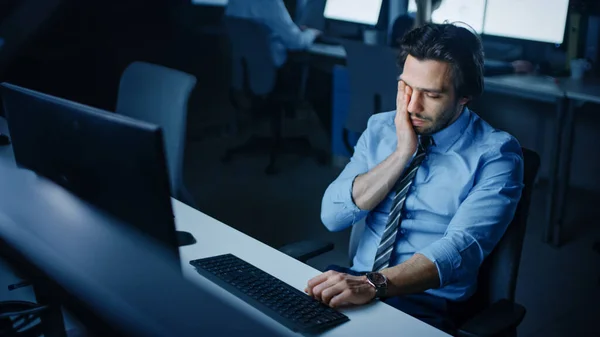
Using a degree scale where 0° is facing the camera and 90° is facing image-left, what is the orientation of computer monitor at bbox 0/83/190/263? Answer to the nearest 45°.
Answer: approximately 225°

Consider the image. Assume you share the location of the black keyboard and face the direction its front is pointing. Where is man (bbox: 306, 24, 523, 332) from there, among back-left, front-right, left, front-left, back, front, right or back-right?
front

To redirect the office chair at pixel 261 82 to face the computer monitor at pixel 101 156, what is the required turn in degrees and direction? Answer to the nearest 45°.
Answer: approximately 135° to its right

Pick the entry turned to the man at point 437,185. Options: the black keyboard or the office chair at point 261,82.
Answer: the black keyboard

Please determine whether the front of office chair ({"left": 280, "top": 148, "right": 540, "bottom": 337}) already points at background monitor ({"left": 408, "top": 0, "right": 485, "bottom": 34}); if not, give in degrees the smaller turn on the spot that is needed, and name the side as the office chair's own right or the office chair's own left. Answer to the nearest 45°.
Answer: approximately 135° to the office chair's own right

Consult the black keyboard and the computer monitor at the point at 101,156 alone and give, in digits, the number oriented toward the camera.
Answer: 0

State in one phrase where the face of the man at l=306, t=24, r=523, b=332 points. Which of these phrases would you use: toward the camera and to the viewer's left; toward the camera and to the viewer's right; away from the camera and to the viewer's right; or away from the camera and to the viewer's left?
toward the camera and to the viewer's left

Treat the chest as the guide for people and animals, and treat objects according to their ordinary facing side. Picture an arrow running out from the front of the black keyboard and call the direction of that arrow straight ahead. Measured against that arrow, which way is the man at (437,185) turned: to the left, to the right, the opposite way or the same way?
the opposite way

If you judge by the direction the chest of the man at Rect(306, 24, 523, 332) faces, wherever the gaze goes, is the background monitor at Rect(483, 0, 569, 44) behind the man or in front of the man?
behind

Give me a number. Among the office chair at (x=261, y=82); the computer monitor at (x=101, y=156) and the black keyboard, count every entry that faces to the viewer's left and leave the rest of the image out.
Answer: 0

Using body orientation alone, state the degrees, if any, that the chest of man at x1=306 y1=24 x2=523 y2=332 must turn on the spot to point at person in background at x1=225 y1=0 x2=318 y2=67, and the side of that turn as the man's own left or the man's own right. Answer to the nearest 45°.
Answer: approximately 135° to the man's own right

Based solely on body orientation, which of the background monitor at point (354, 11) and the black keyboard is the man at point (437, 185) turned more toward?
the black keyboard
